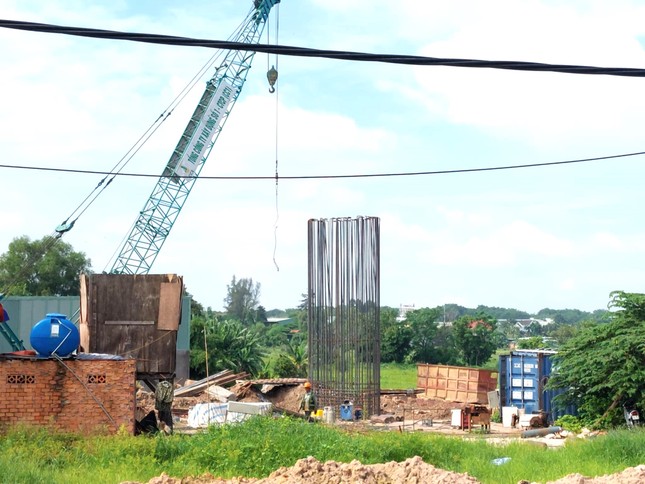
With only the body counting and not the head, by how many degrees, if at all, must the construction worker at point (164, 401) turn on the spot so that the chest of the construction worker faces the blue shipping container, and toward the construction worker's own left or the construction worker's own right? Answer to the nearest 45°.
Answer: approximately 45° to the construction worker's own right

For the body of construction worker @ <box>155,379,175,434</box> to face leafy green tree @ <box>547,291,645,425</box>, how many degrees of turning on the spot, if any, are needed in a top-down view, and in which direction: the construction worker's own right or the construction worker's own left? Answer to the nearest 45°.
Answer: approximately 90° to the construction worker's own right

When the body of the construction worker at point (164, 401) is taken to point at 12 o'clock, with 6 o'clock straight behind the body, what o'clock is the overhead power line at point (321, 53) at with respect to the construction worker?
The overhead power line is roughly at 6 o'clock from the construction worker.

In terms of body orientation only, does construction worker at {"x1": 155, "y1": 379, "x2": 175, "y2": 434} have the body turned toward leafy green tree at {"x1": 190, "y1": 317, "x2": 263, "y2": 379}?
yes

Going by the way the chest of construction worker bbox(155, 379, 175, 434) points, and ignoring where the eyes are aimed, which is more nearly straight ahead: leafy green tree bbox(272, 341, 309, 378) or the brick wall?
the leafy green tree
